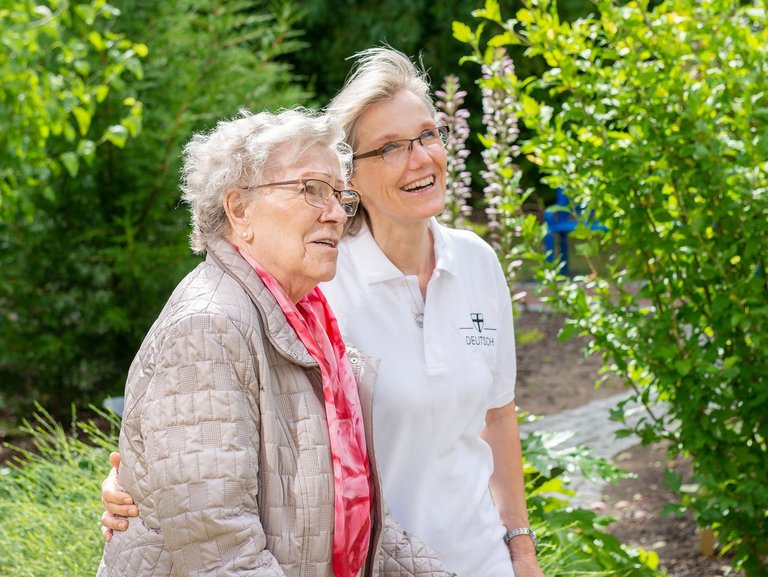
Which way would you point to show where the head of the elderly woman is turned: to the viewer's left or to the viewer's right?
to the viewer's right

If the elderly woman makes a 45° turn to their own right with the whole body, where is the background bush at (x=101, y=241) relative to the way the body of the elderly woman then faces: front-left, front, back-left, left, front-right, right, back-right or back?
back

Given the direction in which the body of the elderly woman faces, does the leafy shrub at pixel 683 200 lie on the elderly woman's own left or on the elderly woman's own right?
on the elderly woman's own left

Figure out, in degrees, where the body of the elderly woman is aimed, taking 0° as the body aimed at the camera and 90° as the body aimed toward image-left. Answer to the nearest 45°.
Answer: approximately 315°
